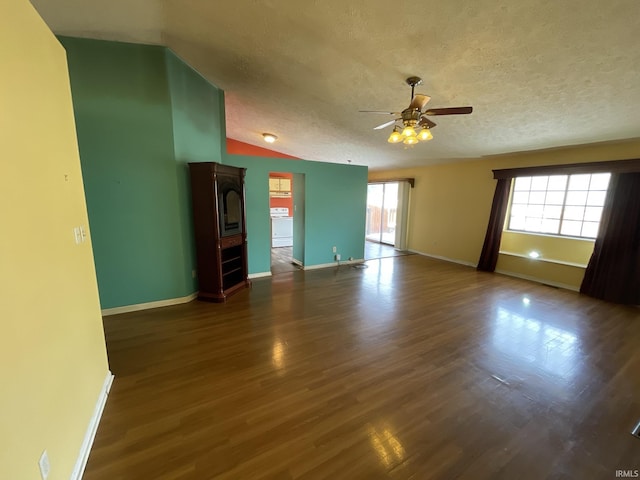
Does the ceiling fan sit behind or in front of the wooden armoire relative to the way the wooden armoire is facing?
in front

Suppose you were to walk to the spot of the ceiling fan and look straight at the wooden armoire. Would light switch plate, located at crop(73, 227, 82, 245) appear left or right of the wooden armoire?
left

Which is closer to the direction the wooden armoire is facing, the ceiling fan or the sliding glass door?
the ceiling fan

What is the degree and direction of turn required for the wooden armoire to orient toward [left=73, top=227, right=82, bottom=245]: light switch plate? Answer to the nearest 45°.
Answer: approximately 90° to its right

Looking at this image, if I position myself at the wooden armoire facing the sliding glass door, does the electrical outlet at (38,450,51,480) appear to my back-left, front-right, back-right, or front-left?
back-right

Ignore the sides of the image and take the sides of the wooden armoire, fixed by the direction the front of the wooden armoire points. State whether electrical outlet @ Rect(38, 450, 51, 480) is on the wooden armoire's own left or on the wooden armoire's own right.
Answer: on the wooden armoire's own right

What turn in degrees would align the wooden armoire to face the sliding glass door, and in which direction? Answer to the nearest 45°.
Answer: approximately 90° to its left

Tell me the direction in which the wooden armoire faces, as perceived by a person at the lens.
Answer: facing the viewer and to the right of the viewer
